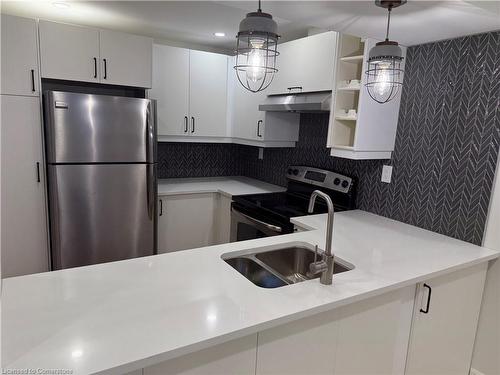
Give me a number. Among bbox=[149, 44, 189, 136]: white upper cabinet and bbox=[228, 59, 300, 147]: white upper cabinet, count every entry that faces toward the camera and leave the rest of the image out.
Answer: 2

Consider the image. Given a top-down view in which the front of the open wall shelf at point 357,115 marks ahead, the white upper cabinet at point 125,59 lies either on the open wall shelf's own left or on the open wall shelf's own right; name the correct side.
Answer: on the open wall shelf's own right

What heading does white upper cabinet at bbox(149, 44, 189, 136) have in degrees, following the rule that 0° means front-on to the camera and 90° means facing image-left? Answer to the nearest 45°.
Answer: approximately 0°

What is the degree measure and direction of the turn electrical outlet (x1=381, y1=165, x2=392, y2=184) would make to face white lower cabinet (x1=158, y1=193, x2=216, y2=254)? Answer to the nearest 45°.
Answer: approximately 45° to its right

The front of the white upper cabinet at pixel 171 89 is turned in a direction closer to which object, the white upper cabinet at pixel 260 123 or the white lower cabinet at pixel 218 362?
the white lower cabinet

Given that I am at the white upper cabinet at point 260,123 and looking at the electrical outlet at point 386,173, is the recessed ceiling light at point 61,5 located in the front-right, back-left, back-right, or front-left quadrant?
back-right
